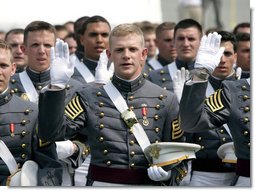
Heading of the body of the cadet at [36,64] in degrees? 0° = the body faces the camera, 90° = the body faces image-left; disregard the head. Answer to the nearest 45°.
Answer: approximately 0°

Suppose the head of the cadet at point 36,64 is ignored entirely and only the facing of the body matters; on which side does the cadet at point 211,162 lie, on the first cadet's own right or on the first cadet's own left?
on the first cadet's own left

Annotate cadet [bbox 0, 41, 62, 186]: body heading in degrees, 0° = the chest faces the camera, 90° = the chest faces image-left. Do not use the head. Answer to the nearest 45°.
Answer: approximately 0°
